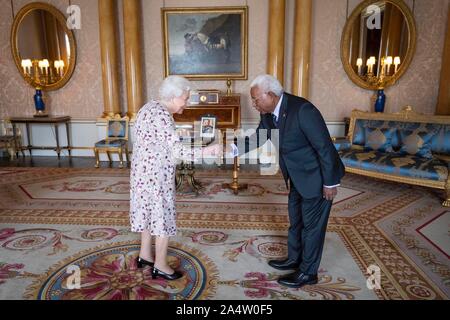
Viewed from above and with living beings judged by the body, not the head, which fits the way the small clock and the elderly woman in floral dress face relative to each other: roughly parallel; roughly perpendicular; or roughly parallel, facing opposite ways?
roughly perpendicular

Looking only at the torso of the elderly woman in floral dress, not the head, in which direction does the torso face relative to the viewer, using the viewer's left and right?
facing to the right of the viewer

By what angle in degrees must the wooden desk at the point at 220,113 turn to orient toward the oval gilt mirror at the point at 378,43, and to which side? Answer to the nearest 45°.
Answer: approximately 90° to its left

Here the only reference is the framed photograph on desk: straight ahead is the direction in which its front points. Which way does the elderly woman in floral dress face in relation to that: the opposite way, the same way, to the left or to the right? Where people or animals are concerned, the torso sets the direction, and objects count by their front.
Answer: to the left

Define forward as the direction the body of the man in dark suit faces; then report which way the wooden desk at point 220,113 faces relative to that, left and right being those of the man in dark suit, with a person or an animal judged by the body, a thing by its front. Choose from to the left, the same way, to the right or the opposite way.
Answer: to the left

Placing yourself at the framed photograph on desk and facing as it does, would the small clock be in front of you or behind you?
behind

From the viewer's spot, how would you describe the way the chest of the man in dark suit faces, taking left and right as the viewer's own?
facing to the left of the viewer
